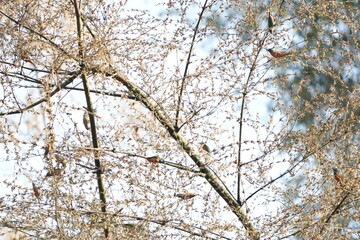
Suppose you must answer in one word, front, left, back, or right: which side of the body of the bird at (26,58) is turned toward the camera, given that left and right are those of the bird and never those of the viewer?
left
